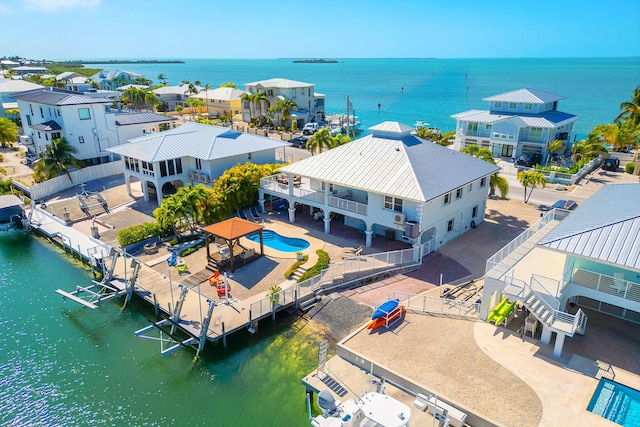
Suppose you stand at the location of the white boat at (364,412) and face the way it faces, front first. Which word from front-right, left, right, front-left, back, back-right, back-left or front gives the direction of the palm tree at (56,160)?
back

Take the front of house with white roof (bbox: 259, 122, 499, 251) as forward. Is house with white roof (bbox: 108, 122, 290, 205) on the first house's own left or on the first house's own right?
on the first house's own right

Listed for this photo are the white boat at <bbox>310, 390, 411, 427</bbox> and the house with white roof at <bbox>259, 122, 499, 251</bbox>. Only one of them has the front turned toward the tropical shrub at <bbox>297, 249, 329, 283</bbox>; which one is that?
the house with white roof

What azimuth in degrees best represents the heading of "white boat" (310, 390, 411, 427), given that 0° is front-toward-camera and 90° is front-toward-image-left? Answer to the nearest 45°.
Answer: approximately 315°

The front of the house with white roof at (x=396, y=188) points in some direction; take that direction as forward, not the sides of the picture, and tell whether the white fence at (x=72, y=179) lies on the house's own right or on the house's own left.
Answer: on the house's own right

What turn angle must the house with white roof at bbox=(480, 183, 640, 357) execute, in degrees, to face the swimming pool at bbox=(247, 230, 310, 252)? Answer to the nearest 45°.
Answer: approximately 45° to its right

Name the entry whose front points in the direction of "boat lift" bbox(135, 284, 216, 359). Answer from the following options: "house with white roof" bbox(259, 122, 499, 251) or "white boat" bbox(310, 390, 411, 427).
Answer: the house with white roof
